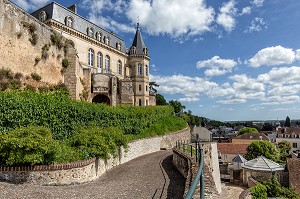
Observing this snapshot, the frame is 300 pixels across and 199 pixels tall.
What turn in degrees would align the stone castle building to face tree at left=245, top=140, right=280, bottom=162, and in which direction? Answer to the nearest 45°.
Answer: approximately 45° to its left

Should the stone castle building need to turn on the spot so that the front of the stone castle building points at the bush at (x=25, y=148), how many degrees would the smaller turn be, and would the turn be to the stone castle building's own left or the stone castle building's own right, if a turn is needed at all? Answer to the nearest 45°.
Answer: approximately 45° to the stone castle building's own right

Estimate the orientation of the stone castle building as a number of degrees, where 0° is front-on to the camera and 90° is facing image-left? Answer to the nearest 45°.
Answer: approximately 315°
